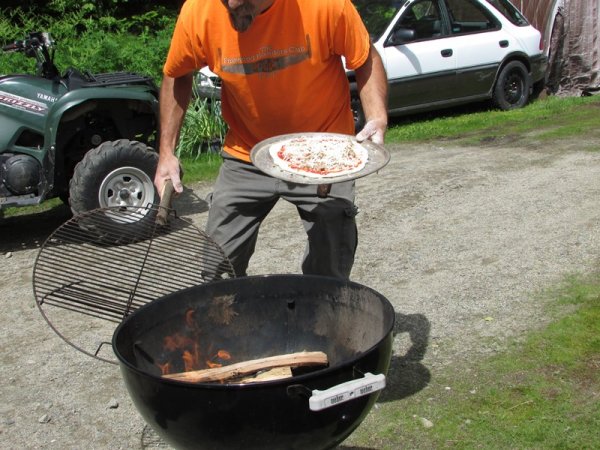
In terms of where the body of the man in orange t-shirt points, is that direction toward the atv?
no

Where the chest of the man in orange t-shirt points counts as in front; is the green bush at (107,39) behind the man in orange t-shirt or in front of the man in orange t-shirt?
behind

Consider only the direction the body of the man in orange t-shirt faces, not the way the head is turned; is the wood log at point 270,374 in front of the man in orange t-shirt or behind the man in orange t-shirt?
in front

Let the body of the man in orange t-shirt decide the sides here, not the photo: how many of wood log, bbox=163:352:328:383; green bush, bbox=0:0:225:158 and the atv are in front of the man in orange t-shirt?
1

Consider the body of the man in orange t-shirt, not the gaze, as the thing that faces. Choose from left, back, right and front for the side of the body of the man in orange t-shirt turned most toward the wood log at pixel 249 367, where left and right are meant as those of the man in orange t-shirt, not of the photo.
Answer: front

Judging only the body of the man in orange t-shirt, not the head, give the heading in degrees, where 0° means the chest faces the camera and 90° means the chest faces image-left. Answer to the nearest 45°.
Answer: approximately 0°
